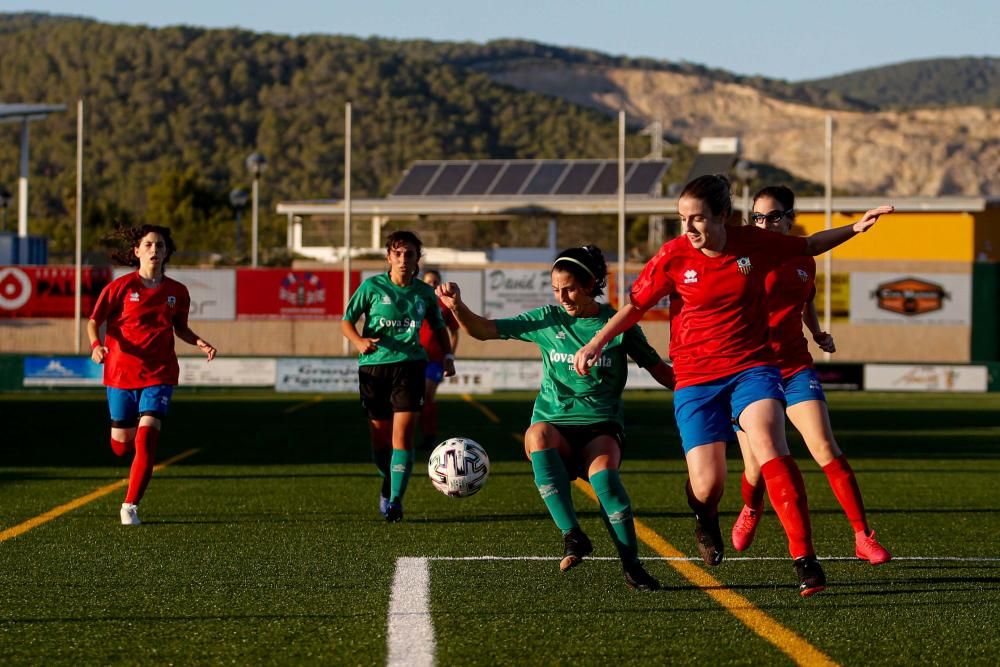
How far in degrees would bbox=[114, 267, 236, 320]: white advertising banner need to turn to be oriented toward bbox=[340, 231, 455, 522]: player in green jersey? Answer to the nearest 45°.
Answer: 0° — it already faces them

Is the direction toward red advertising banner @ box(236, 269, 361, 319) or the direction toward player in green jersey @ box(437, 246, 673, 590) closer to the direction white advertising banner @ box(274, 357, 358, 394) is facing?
the player in green jersey

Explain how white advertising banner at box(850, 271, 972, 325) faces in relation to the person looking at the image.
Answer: facing the viewer

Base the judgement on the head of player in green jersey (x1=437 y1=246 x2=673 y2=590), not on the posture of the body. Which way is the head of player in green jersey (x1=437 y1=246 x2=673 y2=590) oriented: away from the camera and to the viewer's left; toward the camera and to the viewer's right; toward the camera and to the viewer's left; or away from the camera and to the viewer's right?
toward the camera and to the viewer's left

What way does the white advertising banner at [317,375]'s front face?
toward the camera

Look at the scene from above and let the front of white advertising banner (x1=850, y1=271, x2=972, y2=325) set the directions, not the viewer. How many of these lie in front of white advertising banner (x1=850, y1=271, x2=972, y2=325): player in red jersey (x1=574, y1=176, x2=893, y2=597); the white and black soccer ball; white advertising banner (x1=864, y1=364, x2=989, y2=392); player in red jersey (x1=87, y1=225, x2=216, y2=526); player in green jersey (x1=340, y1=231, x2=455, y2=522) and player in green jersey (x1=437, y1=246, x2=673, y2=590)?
6

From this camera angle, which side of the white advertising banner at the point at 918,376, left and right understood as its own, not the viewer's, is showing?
front

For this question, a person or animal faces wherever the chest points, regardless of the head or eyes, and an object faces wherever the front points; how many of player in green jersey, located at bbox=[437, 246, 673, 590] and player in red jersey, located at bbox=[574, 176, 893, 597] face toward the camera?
2

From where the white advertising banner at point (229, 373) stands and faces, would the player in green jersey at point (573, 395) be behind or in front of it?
in front

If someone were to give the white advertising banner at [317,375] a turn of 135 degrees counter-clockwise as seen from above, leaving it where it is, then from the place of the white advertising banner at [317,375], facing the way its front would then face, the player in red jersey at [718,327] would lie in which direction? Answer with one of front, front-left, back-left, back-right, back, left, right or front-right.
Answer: back-right

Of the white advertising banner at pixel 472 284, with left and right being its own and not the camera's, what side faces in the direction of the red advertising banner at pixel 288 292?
right

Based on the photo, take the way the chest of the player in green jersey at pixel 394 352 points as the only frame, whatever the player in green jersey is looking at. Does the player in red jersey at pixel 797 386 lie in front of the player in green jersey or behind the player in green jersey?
in front

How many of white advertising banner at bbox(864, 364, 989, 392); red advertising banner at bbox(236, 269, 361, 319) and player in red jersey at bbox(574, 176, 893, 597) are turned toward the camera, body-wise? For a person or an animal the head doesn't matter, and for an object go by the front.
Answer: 3

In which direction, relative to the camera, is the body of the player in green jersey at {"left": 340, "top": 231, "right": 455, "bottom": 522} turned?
toward the camera

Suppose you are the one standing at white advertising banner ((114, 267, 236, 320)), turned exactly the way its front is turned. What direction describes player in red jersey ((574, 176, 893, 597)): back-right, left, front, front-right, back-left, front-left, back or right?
front

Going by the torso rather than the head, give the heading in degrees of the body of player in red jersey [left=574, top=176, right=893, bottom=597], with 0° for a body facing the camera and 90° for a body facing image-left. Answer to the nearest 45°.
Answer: approximately 0°

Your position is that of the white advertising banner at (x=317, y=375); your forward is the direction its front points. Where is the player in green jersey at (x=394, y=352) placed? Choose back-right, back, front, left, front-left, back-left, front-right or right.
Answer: front
